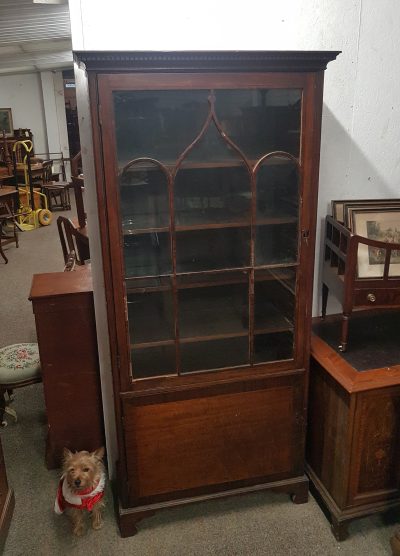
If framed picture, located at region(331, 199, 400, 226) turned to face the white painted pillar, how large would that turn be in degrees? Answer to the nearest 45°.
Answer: approximately 135° to its right

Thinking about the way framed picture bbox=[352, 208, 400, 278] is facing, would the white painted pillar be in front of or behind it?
behind

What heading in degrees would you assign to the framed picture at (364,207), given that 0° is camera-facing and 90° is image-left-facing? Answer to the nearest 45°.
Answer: approximately 0°

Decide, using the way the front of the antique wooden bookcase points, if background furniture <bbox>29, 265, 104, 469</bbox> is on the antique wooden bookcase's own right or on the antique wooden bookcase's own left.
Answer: on the antique wooden bookcase's own right

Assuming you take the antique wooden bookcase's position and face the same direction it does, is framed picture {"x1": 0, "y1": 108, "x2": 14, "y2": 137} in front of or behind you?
behind

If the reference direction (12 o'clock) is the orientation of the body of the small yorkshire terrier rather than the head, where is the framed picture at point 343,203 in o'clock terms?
The framed picture is roughly at 9 o'clock from the small yorkshire terrier.

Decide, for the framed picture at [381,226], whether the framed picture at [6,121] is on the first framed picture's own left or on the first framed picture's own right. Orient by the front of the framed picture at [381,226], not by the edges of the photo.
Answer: on the first framed picture's own right
